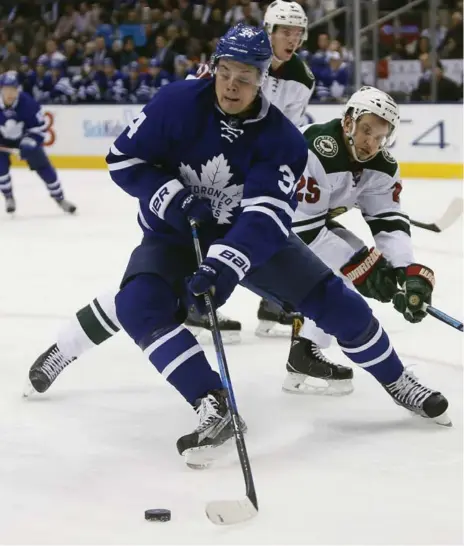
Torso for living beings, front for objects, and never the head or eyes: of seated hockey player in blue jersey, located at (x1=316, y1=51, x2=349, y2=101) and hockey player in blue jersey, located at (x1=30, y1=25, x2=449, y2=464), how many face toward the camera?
2

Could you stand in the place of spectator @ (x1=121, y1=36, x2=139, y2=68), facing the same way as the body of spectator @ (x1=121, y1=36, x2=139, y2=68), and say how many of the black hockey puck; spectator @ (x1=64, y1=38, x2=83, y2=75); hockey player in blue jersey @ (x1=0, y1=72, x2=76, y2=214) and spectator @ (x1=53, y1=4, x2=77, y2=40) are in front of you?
2

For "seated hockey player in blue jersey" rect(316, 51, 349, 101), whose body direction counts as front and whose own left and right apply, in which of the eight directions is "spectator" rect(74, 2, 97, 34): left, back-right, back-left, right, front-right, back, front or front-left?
back-right

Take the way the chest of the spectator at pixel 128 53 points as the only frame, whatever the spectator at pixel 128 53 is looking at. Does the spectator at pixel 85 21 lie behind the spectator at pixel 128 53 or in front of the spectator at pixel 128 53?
behind

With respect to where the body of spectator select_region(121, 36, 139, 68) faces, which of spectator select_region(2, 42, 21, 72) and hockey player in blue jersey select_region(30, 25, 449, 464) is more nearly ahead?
the hockey player in blue jersey

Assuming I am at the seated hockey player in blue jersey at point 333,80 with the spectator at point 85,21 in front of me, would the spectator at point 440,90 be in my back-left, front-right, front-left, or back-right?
back-right

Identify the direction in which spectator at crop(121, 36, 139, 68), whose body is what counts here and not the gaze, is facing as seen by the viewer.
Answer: toward the camera

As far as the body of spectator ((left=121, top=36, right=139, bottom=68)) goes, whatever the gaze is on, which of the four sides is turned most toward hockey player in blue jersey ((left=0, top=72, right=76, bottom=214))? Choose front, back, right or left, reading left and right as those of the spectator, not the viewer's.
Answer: front

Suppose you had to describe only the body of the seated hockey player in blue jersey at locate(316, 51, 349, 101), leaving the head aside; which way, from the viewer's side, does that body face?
toward the camera

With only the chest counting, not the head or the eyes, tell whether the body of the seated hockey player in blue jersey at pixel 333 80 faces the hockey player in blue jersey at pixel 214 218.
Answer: yes

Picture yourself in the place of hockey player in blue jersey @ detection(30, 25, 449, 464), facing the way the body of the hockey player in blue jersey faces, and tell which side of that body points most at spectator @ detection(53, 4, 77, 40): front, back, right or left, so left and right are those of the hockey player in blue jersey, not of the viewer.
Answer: back

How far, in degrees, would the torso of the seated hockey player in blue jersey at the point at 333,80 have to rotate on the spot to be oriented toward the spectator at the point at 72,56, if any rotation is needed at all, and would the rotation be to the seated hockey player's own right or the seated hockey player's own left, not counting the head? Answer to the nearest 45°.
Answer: approximately 135° to the seated hockey player's own right

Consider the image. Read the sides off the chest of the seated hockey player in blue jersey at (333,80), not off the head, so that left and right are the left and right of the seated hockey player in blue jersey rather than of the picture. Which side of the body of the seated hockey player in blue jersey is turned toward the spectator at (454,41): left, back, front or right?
left

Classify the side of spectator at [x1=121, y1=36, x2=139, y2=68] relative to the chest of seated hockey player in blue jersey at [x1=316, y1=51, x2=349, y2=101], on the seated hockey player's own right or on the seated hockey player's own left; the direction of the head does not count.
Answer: on the seated hockey player's own right

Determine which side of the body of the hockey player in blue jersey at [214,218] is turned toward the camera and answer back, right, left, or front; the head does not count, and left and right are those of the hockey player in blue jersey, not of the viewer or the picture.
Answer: front

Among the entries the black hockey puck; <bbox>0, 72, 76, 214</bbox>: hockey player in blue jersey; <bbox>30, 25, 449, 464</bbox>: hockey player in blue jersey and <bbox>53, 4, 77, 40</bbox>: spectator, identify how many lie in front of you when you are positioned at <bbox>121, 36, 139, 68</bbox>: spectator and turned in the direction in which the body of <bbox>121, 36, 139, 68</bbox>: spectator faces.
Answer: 3
